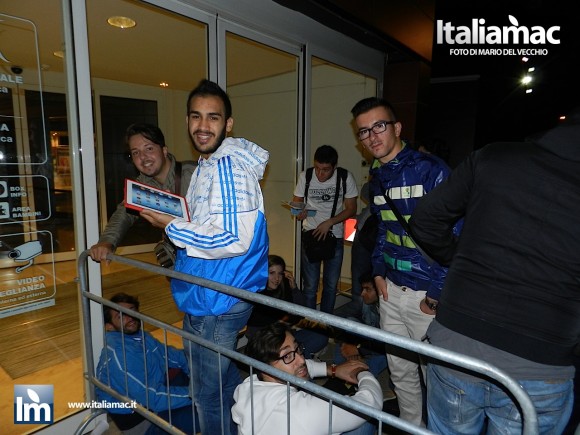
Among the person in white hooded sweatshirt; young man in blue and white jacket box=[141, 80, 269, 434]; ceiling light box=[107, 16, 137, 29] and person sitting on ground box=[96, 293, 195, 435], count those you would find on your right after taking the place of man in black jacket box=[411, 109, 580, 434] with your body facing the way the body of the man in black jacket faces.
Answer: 0

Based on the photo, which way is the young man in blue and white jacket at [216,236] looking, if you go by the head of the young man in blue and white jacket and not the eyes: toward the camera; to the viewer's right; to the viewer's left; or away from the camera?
toward the camera

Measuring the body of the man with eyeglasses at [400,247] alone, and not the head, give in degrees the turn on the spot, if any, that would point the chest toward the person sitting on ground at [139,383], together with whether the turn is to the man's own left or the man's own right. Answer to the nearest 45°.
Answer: approximately 45° to the man's own right

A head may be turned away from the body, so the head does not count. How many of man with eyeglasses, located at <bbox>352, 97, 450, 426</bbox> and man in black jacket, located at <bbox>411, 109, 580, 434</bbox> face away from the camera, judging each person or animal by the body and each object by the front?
1

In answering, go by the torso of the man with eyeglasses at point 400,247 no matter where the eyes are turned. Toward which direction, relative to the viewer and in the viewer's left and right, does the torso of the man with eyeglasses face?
facing the viewer and to the left of the viewer

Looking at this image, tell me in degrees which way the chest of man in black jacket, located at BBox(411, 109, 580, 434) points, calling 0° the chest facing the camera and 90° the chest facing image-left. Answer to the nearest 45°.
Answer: approximately 180°

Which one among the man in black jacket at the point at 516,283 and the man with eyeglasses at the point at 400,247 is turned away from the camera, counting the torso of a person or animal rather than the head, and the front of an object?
the man in black jacket
